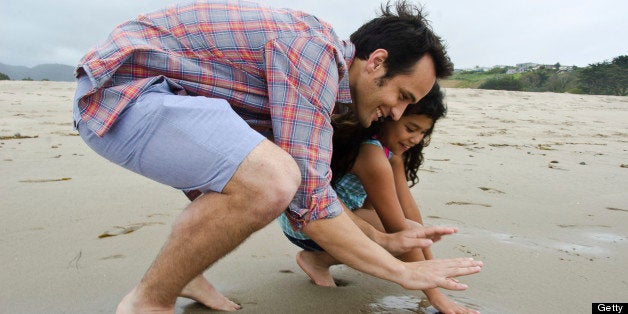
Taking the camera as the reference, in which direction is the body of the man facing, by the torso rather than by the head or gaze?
to the viewer's right

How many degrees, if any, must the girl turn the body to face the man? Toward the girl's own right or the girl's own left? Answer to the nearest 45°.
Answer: approximately 90° to the girl's own right

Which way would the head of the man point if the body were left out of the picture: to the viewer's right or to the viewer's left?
to the viewer's right

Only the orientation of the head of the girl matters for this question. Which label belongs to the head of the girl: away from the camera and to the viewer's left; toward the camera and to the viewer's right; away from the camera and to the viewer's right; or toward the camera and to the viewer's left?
toward the camera and to the viewer's right

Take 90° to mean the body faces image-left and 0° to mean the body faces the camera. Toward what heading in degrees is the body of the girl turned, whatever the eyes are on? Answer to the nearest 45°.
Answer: approximately 315°

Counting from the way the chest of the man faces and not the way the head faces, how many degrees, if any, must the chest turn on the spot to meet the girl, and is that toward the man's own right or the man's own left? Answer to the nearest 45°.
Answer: approximately 45° to the man's own left

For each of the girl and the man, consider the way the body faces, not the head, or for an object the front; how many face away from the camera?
0
